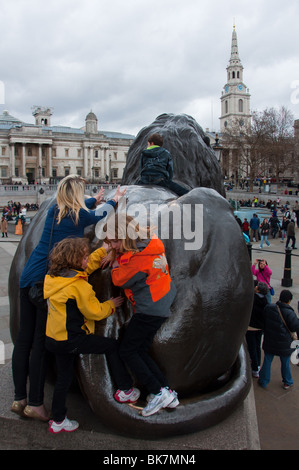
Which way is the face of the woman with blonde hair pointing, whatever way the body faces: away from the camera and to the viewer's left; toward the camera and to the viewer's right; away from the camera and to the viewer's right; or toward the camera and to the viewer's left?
away from the camera and to the viewer's right

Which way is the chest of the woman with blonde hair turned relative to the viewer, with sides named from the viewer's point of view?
facing away from the viewer and to the right of the viewer

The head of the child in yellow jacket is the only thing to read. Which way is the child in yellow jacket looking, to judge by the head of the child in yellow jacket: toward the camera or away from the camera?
away from the camera

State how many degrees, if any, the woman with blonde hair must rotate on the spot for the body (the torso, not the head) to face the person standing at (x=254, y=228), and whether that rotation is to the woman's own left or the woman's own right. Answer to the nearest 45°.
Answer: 0° — they already face them

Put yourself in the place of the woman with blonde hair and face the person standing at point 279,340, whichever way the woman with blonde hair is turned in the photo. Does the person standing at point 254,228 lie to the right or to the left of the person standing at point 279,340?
left

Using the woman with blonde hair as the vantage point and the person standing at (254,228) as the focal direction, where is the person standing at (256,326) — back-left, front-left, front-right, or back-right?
front-right
